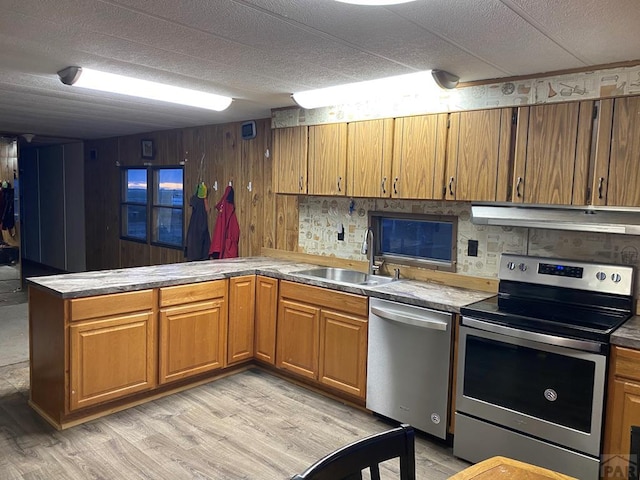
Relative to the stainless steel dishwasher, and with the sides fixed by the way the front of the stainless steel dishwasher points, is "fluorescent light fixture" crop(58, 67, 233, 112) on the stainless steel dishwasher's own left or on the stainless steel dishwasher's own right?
on the stainless steel dishwasher's own right

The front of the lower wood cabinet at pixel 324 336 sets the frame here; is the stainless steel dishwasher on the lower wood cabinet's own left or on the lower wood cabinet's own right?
on the lower wood cabinet's own left

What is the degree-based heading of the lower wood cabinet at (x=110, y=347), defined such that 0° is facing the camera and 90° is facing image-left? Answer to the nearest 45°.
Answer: approximately 315°

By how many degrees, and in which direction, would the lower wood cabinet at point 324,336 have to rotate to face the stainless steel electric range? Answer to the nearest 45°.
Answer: approximately 90° to its left

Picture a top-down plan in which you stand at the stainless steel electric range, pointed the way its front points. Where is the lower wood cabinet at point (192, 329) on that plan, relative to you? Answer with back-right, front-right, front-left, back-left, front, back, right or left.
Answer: front-right

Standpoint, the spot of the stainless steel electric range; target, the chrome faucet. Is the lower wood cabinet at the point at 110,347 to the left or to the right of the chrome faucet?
left

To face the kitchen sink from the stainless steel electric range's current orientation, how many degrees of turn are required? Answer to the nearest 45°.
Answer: approximately 90° to its right

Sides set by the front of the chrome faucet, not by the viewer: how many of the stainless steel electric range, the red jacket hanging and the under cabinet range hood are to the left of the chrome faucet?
2

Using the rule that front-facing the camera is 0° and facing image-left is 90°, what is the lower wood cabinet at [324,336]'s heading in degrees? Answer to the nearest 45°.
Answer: approximately 45°
